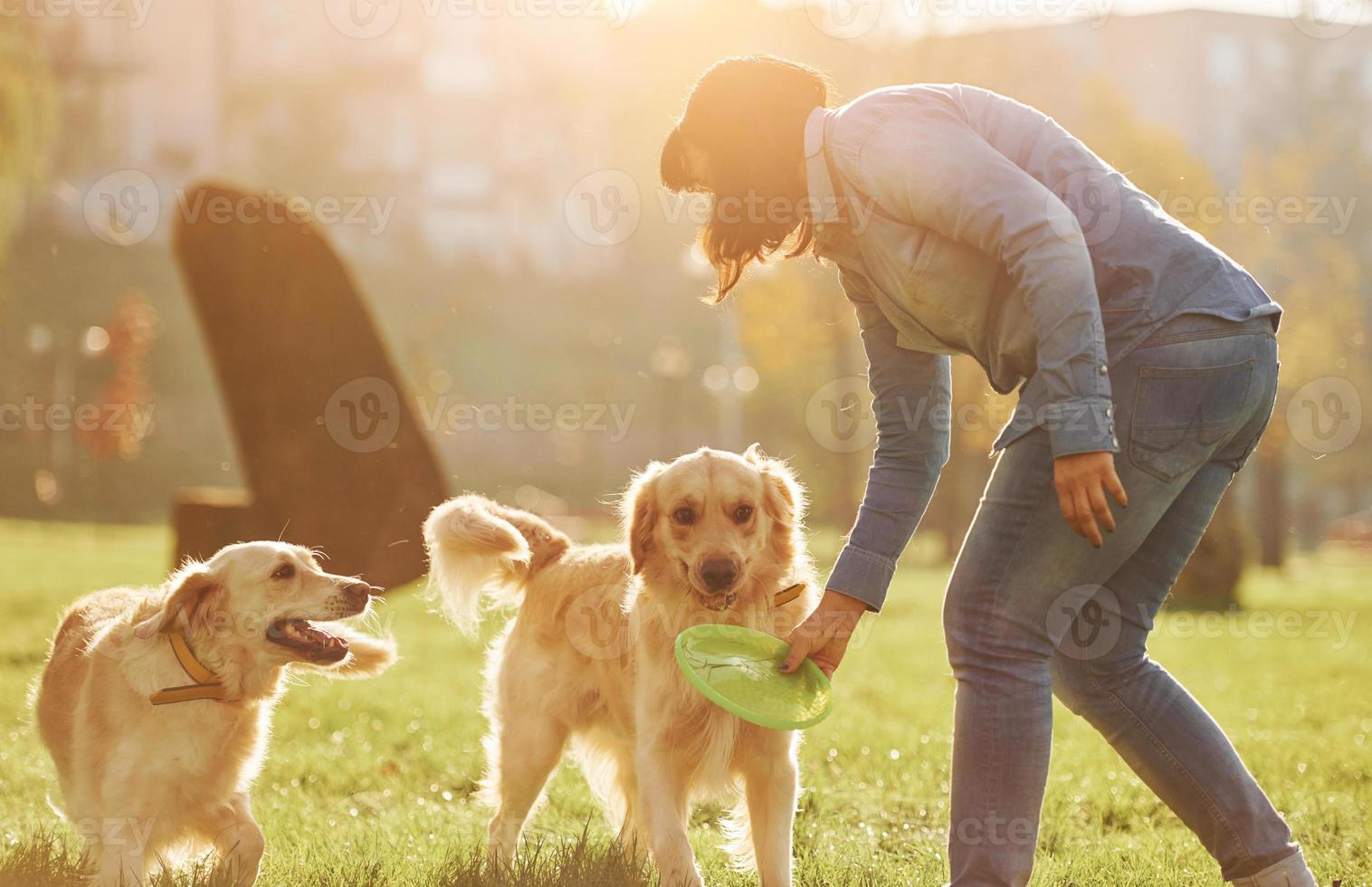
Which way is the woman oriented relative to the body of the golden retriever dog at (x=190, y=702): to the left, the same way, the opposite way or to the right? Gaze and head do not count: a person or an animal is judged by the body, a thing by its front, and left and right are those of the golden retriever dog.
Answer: the opposite way

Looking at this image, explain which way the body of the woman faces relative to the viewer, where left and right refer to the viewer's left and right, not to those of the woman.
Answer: facing to the left of the viewer

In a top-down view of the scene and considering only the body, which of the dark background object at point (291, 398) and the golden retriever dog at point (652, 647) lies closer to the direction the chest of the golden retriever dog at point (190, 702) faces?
the golden retriever dog

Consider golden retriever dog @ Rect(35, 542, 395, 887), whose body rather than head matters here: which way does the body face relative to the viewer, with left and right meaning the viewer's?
facing the viewer and to the right of the viewer

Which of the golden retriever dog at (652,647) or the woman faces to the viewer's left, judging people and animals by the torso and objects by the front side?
the woman

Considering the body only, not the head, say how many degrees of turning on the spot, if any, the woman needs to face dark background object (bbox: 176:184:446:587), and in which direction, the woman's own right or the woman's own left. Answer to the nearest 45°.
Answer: approximately 45° to the woman's own right

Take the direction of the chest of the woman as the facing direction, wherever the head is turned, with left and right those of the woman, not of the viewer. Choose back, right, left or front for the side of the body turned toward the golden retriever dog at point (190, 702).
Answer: front

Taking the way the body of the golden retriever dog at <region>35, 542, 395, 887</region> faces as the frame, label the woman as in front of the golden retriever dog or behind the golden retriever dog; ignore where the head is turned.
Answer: in front

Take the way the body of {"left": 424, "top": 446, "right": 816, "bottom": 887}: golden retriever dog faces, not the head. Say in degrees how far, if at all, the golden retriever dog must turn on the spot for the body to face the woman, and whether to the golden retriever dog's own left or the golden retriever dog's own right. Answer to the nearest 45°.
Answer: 0° — it already faces them

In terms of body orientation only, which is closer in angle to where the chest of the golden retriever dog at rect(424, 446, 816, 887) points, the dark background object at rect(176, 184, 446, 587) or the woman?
the woman

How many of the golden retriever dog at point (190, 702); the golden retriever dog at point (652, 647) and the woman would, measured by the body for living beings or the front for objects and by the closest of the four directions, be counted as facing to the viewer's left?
1

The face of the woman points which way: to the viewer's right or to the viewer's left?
to the viewer's left

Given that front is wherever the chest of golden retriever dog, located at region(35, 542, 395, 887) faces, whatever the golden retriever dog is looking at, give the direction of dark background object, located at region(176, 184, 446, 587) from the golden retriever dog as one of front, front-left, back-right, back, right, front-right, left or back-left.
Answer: back-left

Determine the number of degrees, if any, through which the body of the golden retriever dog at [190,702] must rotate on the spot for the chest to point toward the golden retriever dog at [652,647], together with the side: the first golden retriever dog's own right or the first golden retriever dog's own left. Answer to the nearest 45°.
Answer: approximately 45° to the first golden retriever dog's own left

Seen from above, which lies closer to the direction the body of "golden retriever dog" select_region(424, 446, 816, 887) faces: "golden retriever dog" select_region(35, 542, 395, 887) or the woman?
the woman
